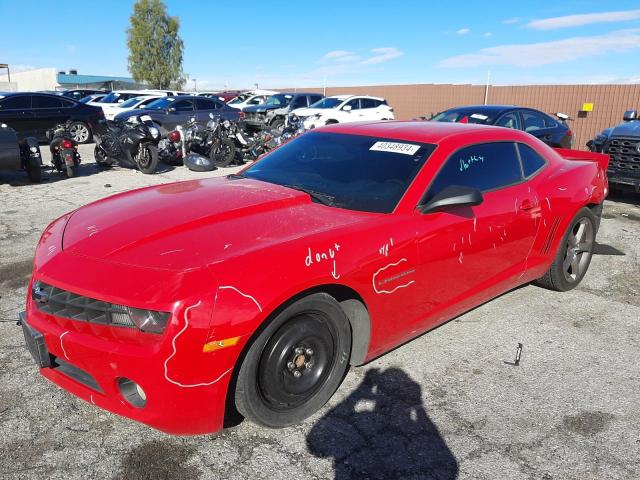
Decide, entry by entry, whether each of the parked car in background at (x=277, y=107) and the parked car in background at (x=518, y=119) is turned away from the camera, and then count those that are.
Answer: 0

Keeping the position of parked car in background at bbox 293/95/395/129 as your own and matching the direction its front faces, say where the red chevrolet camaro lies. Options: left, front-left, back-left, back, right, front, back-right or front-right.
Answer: front-left

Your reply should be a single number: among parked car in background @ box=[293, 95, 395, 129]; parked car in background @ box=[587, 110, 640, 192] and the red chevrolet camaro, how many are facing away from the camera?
0

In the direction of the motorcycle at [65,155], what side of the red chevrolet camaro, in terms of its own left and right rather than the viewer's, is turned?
right

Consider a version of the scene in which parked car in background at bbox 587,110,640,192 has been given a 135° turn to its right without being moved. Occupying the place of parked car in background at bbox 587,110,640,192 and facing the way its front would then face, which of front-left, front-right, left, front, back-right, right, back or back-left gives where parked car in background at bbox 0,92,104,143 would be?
left

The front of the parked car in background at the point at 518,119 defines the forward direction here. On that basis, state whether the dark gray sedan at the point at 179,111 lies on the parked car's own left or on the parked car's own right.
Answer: on the parked car's own right

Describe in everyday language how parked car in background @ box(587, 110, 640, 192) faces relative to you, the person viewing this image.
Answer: facing the viewer and to the left of the viewer

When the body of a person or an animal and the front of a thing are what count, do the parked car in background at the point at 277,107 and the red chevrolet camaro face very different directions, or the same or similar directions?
same or similar directions

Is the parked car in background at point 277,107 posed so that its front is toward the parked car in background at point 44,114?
yes

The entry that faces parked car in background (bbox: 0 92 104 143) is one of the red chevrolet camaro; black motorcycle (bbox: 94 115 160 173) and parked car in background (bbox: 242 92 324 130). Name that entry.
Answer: parked car in background (bbox: 242 92 324 130)

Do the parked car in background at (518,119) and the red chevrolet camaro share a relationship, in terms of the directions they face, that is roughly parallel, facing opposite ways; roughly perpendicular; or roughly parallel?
roughly parallel

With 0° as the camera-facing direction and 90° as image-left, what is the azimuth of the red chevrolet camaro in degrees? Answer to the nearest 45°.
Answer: approximately 45°
